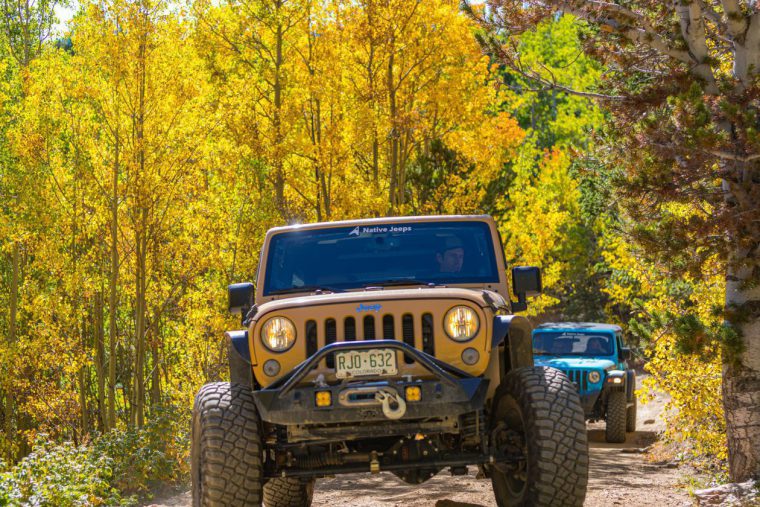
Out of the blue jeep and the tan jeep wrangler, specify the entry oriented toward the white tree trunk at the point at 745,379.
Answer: the blue jeep

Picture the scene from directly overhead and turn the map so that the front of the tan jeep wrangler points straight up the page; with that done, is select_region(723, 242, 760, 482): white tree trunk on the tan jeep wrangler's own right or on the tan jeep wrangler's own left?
on the tan jeep wrangler's own left

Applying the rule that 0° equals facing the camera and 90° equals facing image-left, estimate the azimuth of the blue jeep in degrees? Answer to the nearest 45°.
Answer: approximately 0°

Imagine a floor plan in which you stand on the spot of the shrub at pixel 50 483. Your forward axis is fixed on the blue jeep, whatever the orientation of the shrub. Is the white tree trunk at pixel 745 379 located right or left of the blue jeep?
right

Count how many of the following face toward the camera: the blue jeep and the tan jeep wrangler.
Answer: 2

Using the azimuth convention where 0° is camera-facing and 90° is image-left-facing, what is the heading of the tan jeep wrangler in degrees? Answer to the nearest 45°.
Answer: approximately 0°

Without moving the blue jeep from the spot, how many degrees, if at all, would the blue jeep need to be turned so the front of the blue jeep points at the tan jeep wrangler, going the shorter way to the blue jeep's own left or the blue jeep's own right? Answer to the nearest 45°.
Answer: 0° — it already faces it
